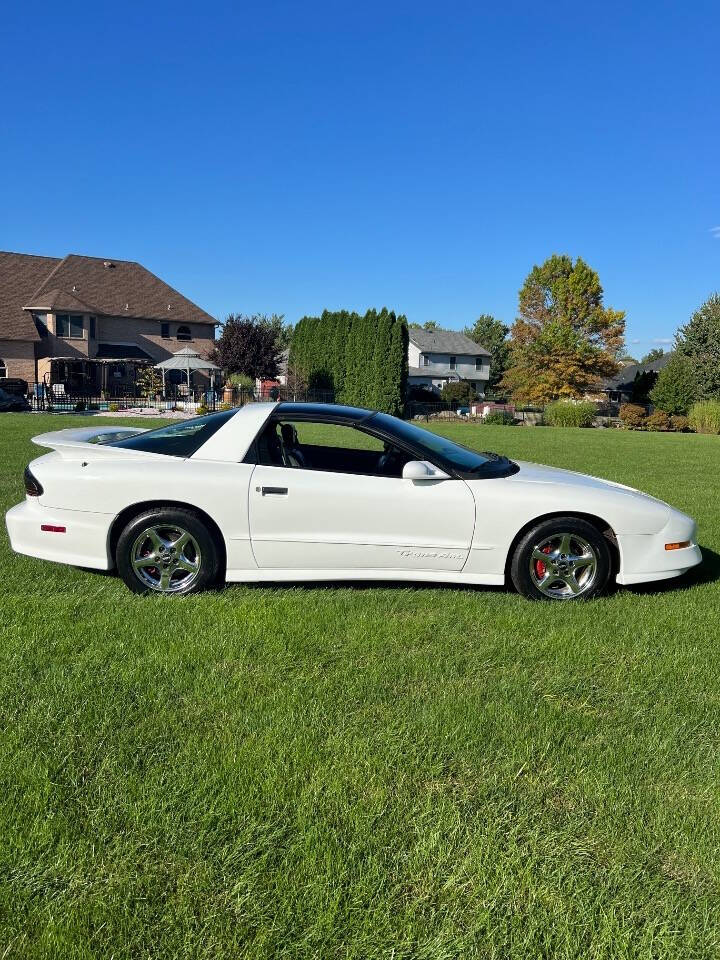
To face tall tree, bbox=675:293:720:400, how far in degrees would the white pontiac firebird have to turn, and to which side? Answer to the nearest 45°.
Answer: approximately 45° to its left

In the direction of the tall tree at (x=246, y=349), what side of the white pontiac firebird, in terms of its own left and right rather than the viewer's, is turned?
left

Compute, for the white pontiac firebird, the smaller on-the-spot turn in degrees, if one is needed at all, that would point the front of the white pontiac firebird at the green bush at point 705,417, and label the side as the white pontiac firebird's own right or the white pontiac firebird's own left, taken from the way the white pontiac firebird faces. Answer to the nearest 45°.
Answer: approximately 45° to the white pontiac firebird's own left

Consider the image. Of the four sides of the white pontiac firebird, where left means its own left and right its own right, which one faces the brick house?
left

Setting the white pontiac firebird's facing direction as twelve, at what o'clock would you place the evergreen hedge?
The evergreen hedge is roughly at 9 o'clock from the white pontiac firebird.

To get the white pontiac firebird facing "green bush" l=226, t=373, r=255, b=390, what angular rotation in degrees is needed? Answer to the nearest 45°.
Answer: approximately 90° to its left

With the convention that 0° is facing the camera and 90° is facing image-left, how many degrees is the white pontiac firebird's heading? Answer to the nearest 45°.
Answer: approximately 270°

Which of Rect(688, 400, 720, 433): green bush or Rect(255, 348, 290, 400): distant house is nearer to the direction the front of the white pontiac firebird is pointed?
the green bush

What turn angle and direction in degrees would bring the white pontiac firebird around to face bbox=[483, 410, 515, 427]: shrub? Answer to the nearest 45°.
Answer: approximately 90° to its left

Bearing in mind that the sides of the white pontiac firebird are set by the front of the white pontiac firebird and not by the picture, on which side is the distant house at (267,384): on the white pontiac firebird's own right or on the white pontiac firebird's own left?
on the white pontiac firebird's own left

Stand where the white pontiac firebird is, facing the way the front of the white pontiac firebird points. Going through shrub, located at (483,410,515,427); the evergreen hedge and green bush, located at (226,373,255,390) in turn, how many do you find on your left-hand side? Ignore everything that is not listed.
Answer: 3

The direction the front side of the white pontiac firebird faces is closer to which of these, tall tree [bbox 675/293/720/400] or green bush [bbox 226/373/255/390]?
the tall tree

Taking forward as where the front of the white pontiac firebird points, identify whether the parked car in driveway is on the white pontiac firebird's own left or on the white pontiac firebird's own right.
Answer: on the white pontiac firebird's own left
